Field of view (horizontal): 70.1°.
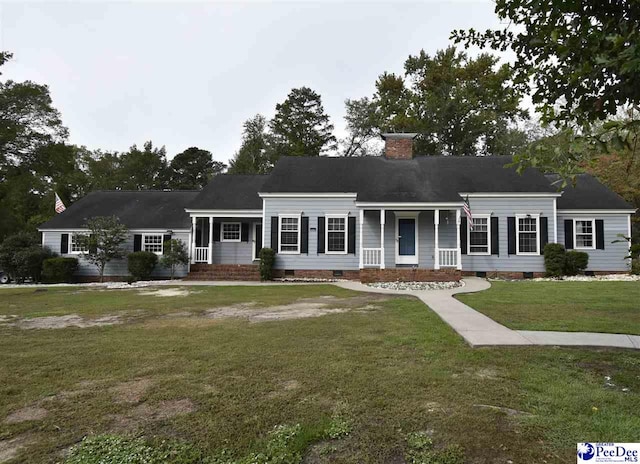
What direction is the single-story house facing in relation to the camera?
toward the camera

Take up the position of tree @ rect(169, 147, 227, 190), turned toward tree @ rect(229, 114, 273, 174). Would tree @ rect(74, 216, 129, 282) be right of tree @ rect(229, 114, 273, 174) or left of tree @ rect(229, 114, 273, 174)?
right

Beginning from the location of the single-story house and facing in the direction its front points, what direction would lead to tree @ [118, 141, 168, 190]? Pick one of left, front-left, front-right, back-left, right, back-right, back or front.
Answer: back-right

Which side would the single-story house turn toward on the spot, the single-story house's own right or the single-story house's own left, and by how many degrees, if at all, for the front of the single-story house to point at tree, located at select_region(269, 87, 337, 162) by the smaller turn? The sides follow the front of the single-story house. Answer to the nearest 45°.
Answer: approximately 180°

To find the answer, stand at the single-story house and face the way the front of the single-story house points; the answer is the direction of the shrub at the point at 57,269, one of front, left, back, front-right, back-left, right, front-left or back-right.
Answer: right

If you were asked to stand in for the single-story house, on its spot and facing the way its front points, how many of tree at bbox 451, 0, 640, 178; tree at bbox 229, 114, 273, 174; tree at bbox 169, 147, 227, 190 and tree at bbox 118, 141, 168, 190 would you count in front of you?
1

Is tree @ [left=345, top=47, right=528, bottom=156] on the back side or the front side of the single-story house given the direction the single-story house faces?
on the back side

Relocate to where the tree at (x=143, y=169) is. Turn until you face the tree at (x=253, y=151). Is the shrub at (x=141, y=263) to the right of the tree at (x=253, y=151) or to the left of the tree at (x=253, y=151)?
right

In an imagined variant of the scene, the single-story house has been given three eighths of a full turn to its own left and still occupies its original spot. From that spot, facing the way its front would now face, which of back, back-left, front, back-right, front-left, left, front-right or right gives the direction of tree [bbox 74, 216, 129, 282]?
back-left

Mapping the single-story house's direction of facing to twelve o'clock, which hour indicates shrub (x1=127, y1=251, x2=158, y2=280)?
The shrub is roughly at 3 o'clock from the single-story house.

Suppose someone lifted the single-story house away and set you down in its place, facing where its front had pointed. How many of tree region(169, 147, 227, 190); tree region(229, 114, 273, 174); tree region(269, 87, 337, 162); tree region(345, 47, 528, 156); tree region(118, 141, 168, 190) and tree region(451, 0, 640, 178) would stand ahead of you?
1

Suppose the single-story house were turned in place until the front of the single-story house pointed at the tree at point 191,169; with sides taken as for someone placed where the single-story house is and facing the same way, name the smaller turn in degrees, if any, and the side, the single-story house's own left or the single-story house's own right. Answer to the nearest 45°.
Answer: approximately 135° to the single-story house's own right

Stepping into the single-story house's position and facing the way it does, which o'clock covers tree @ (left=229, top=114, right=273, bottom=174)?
The tree is roughly at 5 o'clock from the single-story house.
